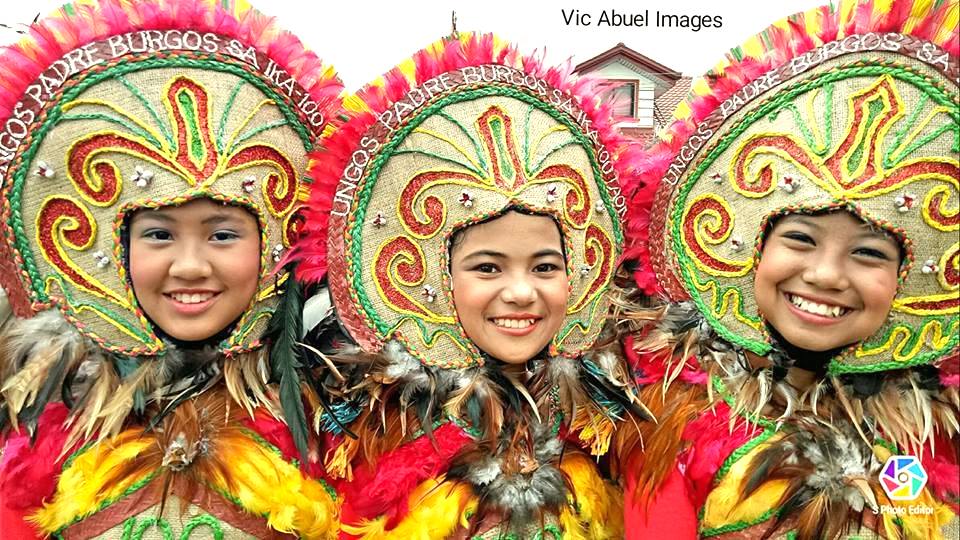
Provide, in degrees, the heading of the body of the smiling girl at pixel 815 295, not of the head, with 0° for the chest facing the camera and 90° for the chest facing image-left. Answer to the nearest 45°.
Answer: approximately 0°

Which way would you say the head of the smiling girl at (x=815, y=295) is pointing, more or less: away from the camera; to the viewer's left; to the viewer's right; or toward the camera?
toward the camera

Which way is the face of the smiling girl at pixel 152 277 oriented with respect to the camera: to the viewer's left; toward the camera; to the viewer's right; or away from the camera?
toward the camera

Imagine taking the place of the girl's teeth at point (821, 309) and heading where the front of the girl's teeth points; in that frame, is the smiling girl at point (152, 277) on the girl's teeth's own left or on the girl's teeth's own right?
on the girl's teeth's own right

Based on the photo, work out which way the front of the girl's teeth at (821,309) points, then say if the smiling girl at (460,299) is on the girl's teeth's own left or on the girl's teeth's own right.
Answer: on the girl's teeth's own right

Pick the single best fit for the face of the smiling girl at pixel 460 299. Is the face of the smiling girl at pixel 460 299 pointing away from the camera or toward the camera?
toward the camera

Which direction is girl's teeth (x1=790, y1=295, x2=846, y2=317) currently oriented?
toward the camera

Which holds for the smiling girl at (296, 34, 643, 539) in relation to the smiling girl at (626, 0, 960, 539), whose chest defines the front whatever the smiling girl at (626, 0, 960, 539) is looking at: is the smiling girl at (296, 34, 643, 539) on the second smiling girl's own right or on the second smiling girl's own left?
on the second smiling girl's own right

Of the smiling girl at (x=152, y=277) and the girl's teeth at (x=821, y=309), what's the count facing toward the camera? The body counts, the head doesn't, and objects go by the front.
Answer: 2
